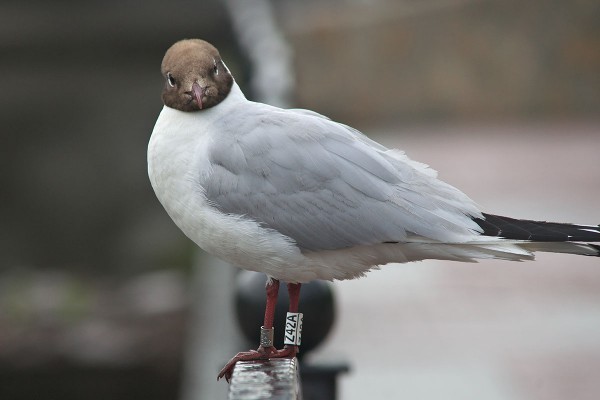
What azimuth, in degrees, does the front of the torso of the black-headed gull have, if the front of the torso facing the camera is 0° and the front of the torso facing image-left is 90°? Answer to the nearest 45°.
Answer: approximately 90°
